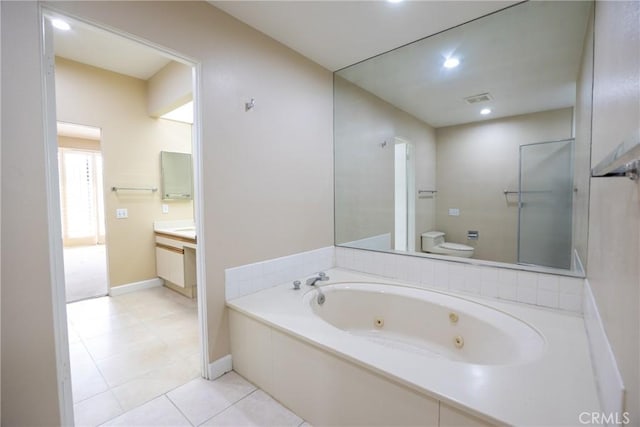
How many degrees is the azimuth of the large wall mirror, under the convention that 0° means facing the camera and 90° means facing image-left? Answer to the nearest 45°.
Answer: approximately 45°

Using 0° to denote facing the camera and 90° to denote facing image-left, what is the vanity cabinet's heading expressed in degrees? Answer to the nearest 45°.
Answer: approximately 45°

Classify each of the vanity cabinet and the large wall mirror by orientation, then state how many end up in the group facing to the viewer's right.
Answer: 0

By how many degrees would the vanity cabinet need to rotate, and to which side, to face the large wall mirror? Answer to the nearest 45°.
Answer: approximately 90° to its left

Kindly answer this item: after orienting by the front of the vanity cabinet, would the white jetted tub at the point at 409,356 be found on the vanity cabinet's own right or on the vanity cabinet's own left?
on the vanity cabinet's own left
